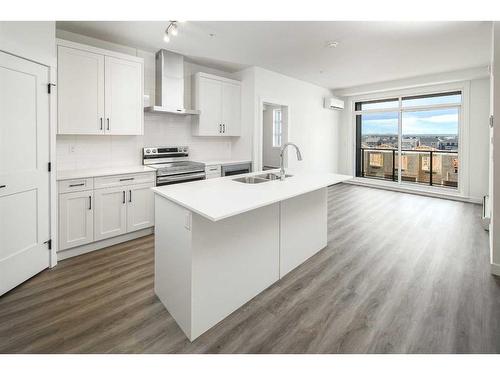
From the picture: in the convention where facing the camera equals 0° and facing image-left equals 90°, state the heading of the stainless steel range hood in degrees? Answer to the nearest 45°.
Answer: approximately 315°

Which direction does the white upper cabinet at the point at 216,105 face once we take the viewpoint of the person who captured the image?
facing the viewer and to the right of the viewer

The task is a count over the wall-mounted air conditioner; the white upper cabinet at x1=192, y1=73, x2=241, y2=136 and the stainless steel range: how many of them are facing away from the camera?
0

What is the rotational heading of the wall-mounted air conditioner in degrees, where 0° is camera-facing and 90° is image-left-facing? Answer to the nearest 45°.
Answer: approximately 315°

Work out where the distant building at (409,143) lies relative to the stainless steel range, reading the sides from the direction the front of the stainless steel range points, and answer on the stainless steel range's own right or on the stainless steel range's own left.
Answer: on the stainless steel range's own left

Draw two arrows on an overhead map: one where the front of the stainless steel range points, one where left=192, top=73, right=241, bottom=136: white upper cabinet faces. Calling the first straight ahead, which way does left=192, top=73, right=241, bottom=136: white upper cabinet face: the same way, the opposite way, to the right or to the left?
the same way

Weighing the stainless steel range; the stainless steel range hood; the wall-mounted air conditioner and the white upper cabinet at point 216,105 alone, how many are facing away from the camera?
0

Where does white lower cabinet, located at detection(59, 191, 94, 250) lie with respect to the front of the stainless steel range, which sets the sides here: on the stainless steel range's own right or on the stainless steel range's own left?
on the stainless steel range's own right

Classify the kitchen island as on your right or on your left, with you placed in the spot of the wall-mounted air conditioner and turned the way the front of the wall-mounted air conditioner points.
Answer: on your right

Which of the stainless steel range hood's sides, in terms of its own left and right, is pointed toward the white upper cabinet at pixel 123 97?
right
